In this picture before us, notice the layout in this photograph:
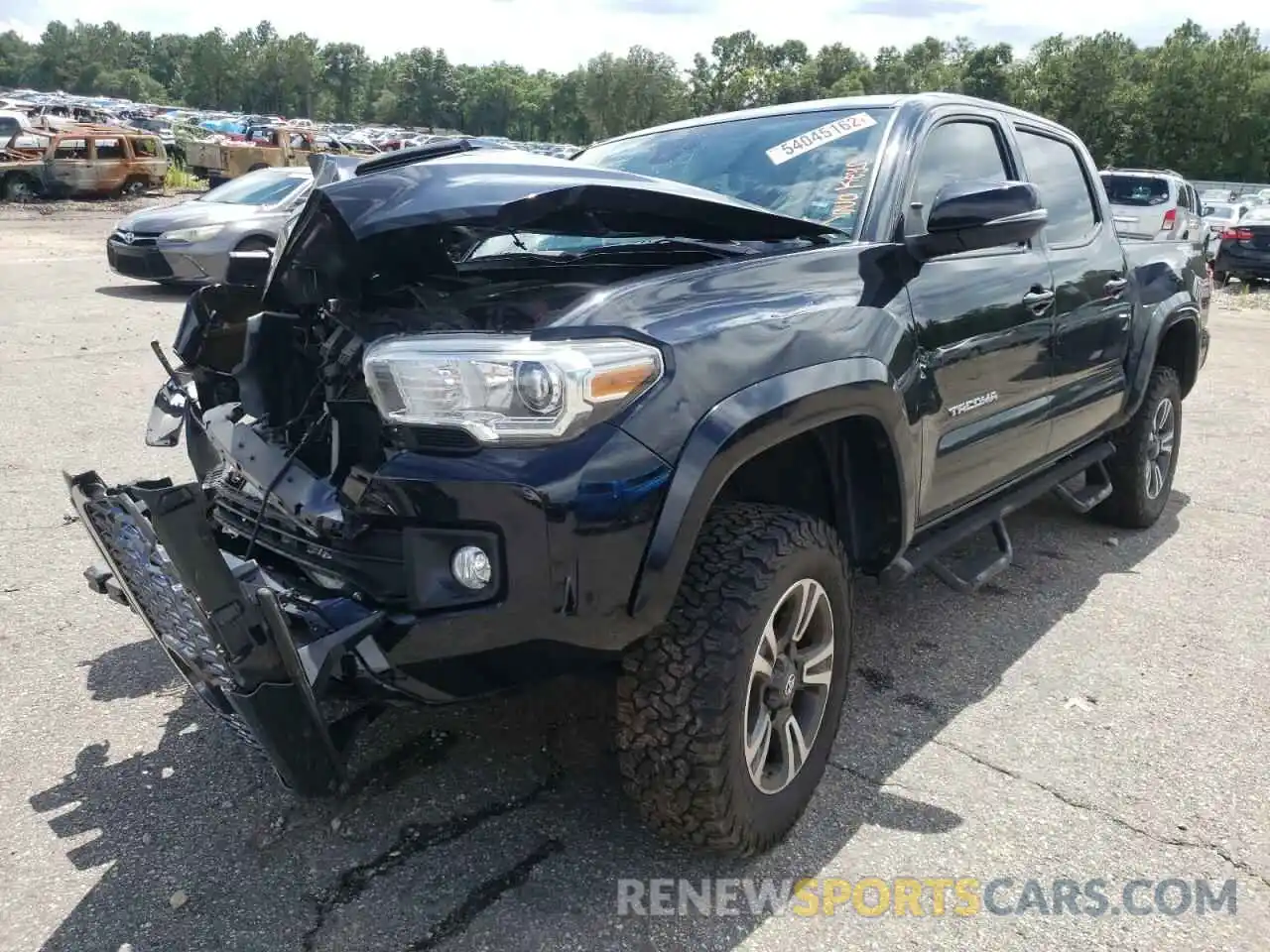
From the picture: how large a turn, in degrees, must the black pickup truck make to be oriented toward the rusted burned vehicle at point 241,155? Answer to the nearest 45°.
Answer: approximately 135° to its right

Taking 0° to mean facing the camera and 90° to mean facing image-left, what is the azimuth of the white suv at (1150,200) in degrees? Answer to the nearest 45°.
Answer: approximately 225°

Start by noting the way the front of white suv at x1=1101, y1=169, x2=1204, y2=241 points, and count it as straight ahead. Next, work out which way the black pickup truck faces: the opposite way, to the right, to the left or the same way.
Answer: the opposite way

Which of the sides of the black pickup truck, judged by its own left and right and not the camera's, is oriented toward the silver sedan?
right

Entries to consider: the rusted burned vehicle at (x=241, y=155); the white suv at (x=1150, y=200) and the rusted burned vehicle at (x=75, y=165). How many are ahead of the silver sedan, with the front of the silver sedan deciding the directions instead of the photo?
0

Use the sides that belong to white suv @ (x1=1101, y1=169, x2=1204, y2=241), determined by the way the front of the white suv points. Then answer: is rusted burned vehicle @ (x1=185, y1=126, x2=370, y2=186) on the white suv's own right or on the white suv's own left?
on the white suv's own left

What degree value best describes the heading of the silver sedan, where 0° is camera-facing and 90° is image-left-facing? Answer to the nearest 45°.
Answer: approximately 45°

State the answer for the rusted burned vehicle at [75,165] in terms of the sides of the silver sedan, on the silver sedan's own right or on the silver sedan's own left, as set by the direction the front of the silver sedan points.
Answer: on the silver sedan's own right

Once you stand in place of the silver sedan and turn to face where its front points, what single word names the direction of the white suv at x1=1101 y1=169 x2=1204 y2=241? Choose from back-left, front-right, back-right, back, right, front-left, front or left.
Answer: back-left

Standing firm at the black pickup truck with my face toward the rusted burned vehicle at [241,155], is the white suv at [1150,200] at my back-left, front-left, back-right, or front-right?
front-right

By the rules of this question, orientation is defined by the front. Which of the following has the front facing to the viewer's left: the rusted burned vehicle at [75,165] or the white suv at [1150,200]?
the rusted burned vehicle

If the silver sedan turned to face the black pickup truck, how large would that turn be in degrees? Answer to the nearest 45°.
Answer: approximately 45° to its left

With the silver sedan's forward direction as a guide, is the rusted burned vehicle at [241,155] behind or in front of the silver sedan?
behind
